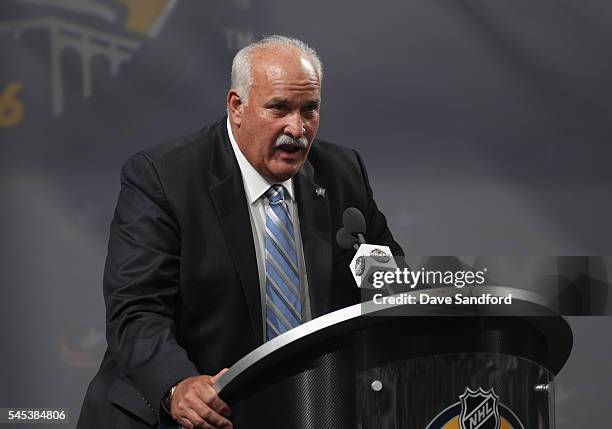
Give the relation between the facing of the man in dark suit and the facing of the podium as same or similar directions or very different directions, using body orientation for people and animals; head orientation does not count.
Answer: same or similar directions

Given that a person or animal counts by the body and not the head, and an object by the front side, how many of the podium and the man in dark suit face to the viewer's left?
0

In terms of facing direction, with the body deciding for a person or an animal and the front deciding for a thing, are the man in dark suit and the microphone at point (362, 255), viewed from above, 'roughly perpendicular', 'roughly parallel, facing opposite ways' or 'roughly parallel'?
roughly parallel, facing opposite ways

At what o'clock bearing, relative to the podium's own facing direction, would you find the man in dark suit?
The man in dark suit is roughly at 6 o'clock from the podium.

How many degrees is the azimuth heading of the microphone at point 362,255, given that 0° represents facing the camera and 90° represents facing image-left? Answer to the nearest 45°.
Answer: approximately 135°

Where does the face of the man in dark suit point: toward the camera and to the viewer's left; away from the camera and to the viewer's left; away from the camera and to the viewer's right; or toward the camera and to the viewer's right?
toward the camera and to the viewer's right
